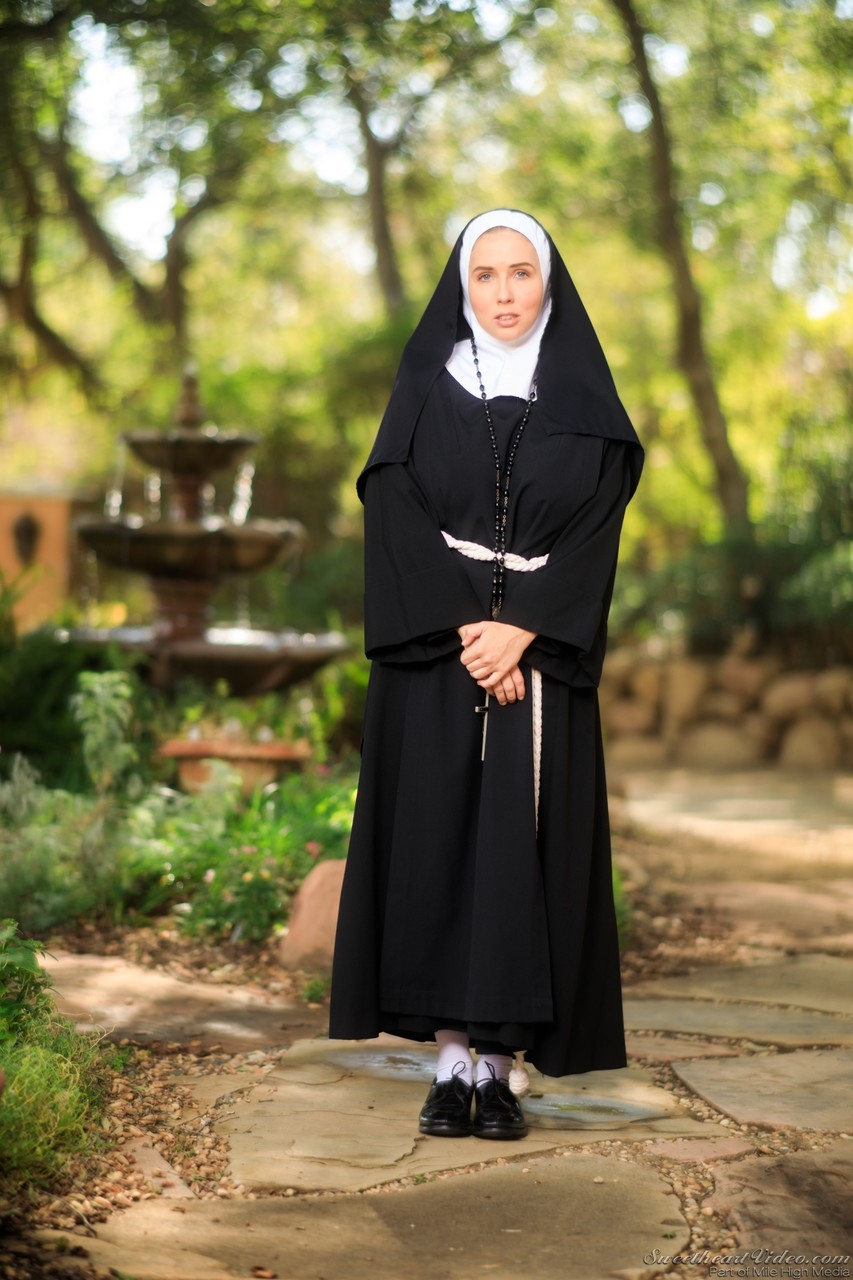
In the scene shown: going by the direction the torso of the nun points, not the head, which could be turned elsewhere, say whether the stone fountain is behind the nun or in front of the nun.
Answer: behind

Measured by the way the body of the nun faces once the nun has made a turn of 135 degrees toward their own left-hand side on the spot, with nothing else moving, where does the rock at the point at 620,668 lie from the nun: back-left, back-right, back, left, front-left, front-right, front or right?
front-left

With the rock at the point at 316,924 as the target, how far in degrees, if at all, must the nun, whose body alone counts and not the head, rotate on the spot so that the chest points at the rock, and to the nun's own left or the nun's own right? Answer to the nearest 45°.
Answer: approximately 180°

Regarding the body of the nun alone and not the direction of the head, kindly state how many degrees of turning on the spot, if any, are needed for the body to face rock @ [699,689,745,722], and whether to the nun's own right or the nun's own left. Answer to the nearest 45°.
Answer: approximately 180°

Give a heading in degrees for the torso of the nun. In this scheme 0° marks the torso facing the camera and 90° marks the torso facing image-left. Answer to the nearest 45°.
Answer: approximately 0°

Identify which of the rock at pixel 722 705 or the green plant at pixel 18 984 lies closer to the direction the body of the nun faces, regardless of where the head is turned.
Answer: the green plant

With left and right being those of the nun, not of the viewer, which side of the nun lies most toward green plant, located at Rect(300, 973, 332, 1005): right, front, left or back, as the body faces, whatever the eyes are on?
back

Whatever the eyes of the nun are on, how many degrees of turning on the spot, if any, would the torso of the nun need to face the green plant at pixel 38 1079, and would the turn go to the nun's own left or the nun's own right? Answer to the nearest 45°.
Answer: approximately 45° to the nun's own right

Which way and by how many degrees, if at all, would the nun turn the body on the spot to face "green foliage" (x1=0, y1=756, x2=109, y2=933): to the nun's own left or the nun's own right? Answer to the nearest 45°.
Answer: approximately 135° to the nun's own right
